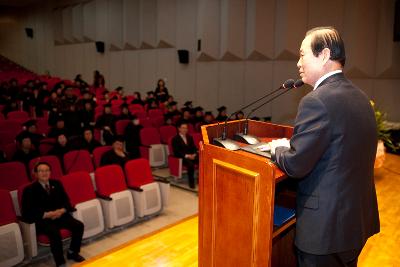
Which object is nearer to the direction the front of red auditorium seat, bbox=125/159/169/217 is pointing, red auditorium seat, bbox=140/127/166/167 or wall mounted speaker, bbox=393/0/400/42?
the wall mounted speaker

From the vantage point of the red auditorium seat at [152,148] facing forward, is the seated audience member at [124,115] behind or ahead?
behind

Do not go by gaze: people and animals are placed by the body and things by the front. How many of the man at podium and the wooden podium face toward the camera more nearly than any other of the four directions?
0

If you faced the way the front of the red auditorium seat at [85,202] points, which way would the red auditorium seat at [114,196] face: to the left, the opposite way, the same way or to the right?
the same way

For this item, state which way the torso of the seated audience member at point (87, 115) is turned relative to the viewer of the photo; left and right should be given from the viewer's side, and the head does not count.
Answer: facing the viewer and to the right of the viewer

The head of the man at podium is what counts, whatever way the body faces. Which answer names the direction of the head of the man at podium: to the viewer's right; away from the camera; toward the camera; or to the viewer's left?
to the viewer's left

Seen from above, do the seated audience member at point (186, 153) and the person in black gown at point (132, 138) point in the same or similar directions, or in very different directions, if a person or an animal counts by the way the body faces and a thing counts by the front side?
same or similar directions

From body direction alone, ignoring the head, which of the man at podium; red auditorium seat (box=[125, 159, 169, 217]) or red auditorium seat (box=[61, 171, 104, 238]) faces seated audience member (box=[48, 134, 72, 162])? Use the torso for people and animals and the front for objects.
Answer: the man at podium

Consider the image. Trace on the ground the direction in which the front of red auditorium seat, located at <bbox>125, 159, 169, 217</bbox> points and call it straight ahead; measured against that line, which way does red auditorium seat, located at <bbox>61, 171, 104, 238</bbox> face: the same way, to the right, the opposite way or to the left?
the same way

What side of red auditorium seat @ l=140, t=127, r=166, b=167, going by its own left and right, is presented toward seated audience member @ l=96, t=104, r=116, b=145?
back

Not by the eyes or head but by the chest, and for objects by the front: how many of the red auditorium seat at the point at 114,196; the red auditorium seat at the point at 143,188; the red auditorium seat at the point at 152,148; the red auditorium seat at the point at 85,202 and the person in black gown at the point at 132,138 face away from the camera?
0

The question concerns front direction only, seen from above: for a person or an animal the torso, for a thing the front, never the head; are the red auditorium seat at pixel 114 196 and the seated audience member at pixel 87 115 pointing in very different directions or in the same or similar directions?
same or similar directions

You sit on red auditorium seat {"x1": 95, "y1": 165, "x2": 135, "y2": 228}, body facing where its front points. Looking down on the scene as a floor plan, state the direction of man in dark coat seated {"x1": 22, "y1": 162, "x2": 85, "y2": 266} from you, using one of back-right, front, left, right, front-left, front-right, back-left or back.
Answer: right

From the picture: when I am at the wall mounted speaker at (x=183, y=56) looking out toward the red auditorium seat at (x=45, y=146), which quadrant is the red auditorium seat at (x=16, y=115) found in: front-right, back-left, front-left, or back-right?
front-right

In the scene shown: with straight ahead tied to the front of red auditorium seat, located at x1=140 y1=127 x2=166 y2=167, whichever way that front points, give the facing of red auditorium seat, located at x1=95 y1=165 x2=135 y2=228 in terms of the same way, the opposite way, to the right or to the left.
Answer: the same way

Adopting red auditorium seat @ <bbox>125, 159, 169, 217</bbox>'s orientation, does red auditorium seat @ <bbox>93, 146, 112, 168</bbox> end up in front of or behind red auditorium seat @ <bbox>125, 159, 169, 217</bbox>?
behind

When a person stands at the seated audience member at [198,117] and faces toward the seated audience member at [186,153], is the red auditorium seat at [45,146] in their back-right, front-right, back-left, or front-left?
front-right

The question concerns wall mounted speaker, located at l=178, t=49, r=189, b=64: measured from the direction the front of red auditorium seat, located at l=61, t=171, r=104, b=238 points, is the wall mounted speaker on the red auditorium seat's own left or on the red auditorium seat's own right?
on the red auditorium seat's own left
